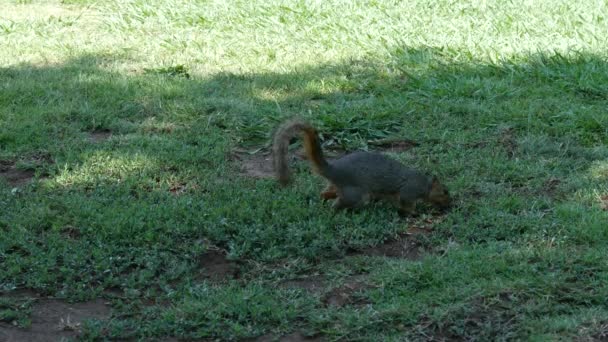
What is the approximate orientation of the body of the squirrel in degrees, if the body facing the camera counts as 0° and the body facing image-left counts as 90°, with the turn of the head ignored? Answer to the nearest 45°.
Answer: approximately 270°
